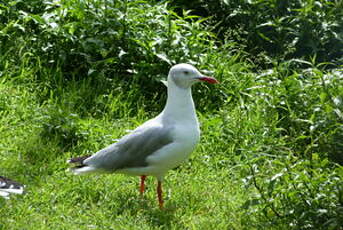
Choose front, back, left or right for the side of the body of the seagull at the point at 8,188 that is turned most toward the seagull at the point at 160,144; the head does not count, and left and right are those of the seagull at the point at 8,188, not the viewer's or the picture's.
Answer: back

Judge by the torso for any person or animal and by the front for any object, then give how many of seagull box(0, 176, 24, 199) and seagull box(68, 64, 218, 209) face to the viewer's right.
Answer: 1

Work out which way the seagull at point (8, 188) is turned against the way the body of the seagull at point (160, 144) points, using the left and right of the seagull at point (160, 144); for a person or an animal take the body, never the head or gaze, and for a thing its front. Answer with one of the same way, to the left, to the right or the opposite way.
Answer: the opposite way

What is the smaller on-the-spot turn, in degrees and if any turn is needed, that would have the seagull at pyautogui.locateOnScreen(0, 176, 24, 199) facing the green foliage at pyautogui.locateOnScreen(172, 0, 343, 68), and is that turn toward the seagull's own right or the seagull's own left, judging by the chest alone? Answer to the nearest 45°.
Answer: approximately 135° to the seagull's own right

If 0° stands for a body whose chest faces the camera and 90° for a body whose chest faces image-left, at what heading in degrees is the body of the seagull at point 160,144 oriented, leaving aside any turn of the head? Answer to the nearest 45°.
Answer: approximately 270°

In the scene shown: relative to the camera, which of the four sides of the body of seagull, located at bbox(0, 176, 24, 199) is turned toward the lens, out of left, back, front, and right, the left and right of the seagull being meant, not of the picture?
left

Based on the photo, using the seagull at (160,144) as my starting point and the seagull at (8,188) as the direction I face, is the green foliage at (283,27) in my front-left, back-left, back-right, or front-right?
back-right

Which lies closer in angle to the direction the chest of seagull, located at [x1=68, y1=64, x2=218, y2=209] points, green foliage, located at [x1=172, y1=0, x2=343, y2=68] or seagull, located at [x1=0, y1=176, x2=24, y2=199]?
the green foliage

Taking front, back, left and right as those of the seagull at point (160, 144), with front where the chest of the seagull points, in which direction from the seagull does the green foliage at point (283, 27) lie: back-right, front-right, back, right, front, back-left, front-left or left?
front-left

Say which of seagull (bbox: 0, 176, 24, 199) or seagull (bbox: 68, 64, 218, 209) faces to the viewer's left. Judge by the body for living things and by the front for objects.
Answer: seagull (bbox: 0, 176, 24, 199)
